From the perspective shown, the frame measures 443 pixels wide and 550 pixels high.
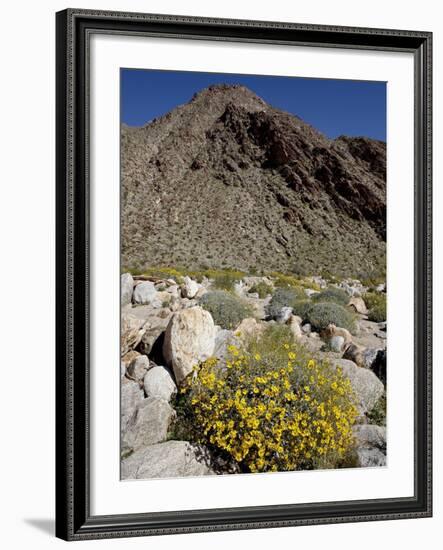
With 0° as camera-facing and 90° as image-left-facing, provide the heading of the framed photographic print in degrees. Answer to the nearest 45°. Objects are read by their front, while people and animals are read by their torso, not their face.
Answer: approximately 315°
